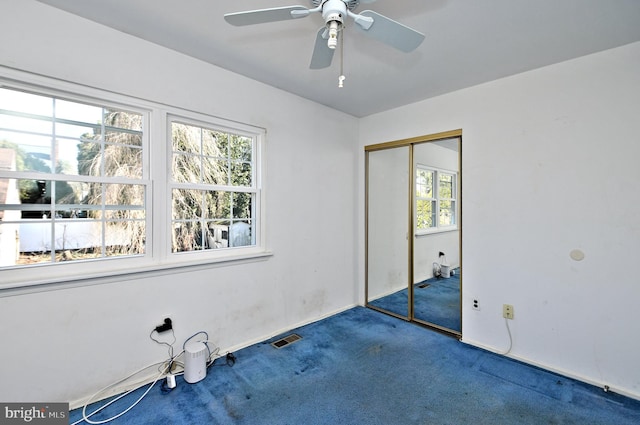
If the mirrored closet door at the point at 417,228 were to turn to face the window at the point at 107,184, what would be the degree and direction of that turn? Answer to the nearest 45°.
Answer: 0° — it already faces it

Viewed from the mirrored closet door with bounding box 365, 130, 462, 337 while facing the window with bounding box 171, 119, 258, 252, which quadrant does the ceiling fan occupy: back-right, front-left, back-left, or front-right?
front-left

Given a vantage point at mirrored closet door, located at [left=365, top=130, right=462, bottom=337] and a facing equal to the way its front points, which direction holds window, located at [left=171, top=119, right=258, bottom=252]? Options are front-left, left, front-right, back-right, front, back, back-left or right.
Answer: front

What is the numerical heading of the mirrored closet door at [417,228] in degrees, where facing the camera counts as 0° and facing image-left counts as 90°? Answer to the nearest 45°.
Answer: approximately 45°

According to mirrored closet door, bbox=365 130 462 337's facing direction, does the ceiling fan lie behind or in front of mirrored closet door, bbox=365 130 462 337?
in front

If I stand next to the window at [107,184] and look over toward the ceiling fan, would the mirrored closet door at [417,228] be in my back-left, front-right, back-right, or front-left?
front-left
